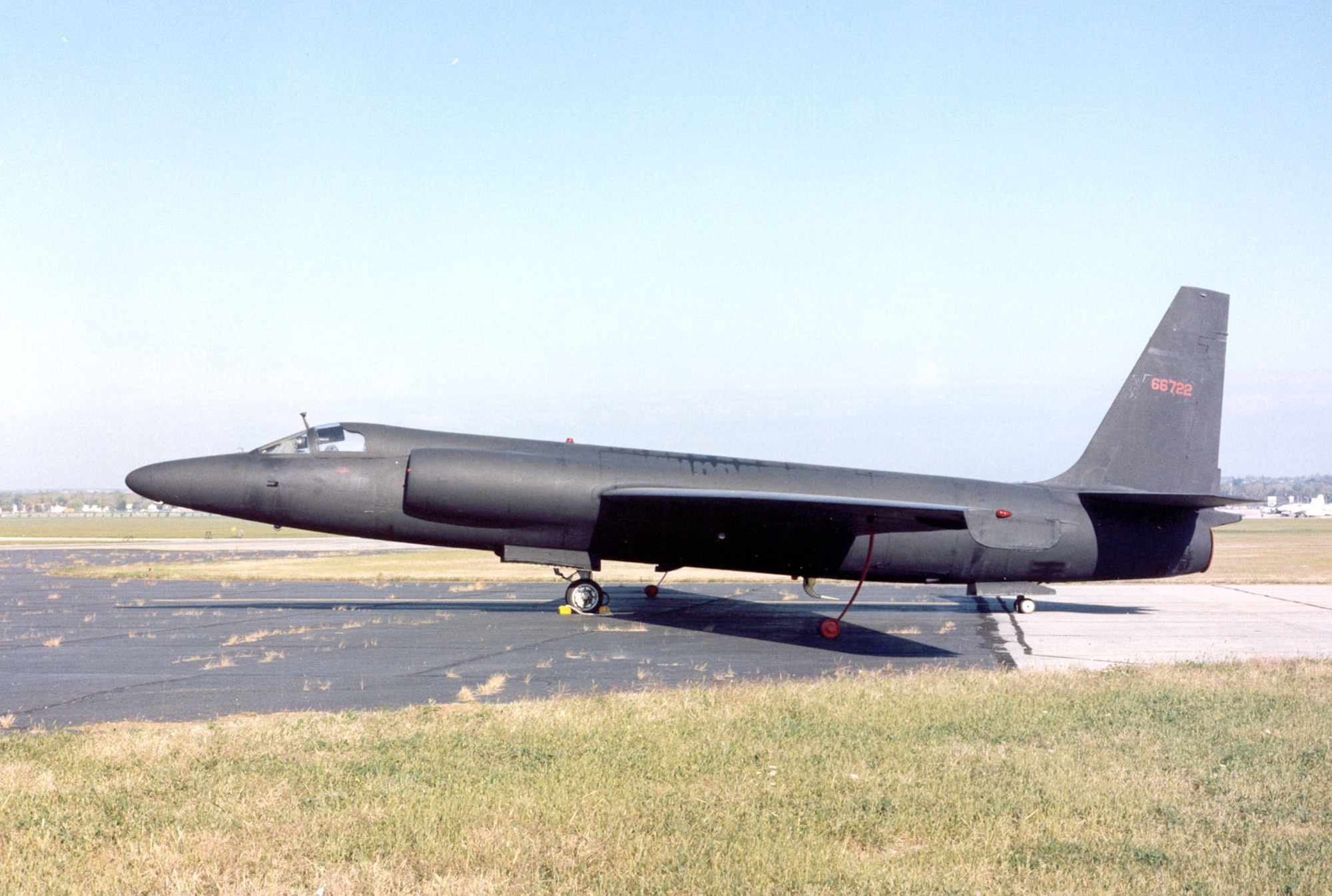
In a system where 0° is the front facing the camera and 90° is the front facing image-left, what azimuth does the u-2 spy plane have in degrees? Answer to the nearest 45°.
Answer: approximately 90°
